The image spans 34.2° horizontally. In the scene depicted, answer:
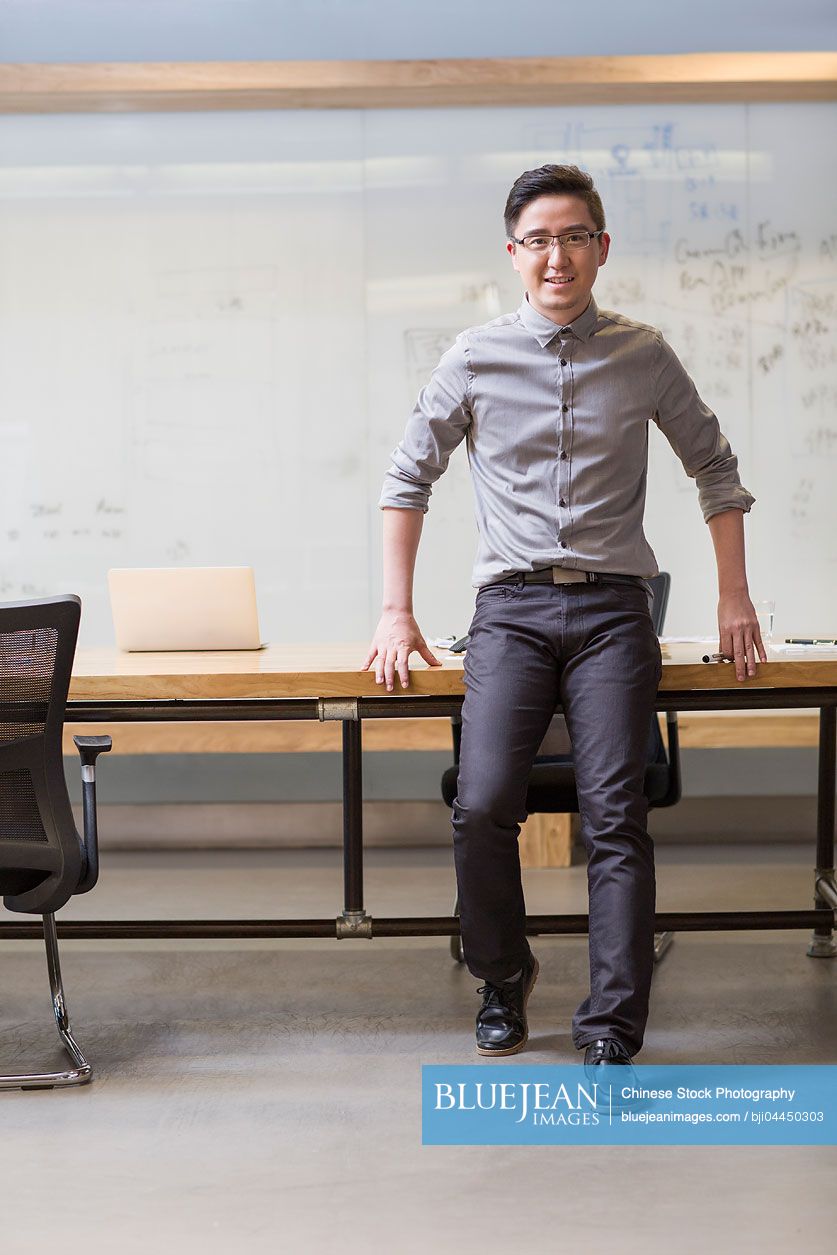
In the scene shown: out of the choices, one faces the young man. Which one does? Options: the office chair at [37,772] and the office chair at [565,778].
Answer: the office chair at [565,778]

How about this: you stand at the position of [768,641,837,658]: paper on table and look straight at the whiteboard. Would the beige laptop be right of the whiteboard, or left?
left

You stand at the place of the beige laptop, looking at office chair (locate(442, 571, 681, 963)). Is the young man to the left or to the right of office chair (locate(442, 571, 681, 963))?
right

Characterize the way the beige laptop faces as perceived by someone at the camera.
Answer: facing away from the viewer
